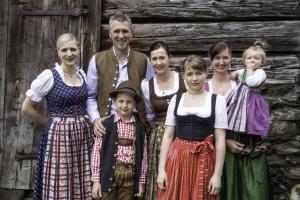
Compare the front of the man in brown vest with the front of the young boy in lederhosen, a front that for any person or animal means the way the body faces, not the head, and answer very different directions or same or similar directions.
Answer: same or similar directions

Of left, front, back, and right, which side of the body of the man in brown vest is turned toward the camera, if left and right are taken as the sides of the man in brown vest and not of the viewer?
front

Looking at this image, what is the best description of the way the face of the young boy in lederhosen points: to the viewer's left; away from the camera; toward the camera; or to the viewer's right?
toward the camera

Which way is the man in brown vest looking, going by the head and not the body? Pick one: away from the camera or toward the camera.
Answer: toward the camera

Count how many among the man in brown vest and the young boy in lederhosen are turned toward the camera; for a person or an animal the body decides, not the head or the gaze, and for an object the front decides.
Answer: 2
